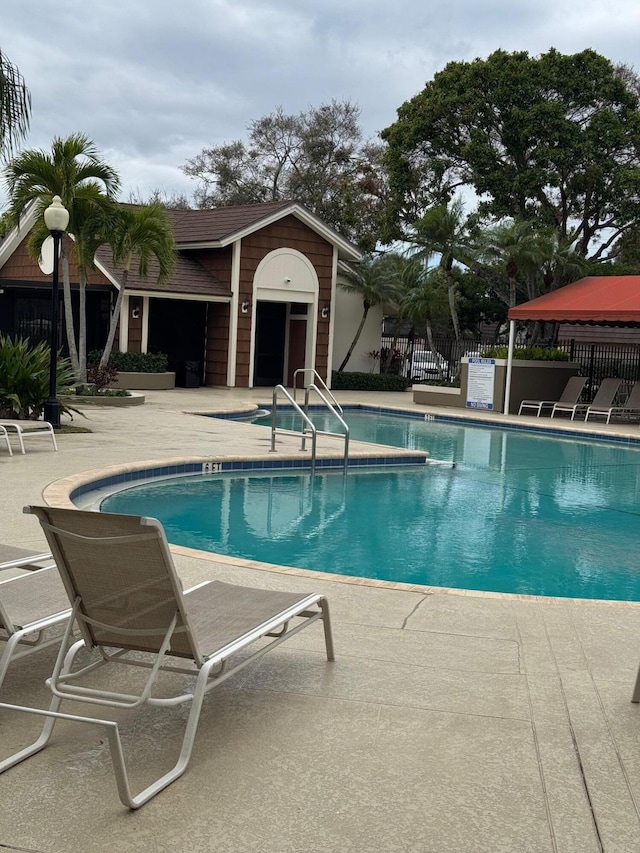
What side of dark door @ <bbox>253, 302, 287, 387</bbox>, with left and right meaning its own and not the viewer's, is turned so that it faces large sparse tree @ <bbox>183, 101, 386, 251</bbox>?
back

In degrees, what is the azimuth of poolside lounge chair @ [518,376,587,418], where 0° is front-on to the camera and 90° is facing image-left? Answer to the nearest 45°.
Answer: approximately 45°

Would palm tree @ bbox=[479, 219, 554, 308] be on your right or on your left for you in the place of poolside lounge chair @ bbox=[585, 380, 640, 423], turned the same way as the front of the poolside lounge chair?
on your right

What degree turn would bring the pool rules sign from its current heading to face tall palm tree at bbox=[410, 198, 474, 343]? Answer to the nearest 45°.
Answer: approximately 180°

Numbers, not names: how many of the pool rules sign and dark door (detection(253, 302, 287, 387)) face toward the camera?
2

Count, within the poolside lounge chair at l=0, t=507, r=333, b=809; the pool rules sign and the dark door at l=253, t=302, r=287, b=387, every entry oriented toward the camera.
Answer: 2

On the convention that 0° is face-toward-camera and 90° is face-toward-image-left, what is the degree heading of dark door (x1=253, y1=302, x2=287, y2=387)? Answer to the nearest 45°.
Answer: approximately 0°

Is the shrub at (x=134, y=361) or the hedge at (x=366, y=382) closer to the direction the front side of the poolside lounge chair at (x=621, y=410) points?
the shrub

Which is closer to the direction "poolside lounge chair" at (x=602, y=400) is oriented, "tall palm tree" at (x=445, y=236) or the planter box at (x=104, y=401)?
the planter box

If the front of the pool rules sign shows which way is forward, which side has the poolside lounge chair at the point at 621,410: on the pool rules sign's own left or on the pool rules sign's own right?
on the pool rules sign's own left

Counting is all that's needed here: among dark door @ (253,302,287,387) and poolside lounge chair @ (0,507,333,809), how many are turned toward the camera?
1
